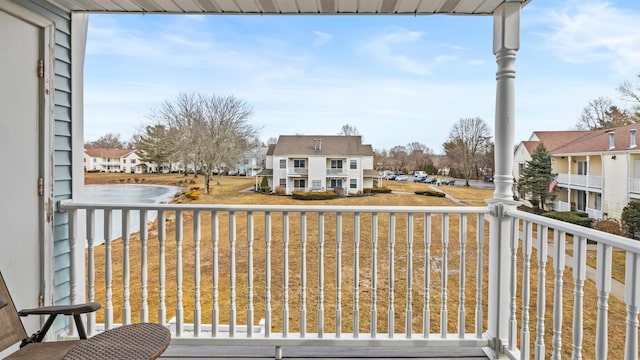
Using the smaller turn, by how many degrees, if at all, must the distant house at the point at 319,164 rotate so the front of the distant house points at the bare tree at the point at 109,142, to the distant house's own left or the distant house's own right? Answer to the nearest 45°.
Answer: approximately 90° to the distant house's own right

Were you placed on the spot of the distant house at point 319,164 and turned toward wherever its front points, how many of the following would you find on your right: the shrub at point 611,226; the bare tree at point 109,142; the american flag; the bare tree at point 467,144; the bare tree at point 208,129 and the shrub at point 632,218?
2

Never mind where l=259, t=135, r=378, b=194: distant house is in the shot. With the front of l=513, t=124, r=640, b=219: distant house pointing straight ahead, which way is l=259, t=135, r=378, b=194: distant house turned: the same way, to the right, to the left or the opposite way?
to the left

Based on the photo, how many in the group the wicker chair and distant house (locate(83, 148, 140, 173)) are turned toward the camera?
1

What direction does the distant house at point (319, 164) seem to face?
toward the camera

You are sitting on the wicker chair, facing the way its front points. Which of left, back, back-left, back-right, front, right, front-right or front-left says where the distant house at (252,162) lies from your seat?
front-left

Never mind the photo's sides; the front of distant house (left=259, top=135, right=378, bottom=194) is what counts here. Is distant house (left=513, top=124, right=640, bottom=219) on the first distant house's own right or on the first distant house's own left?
on the first distant house's own left

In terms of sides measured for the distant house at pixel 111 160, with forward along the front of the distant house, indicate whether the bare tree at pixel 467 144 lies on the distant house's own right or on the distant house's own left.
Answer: on the distant house's own left

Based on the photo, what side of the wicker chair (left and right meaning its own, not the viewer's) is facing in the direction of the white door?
back

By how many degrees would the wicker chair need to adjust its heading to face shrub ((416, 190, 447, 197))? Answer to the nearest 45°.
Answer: approximately 90° to its left

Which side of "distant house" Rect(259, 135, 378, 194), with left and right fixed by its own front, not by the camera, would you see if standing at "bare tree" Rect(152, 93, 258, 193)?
right
